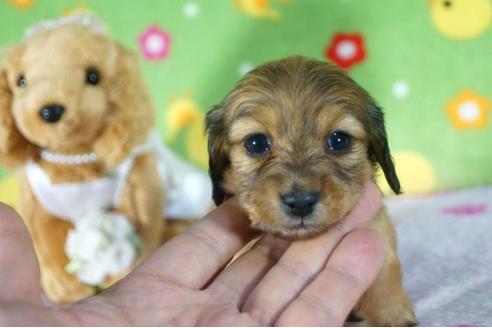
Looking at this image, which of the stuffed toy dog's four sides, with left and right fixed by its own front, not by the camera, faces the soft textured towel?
left

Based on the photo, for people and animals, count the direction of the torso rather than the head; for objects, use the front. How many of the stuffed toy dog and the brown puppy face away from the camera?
0

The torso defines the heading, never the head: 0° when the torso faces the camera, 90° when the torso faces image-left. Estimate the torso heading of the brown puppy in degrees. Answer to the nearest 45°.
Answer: approximately 0°

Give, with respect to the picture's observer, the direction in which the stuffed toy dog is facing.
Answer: facing the viewer and to the left of the viewer

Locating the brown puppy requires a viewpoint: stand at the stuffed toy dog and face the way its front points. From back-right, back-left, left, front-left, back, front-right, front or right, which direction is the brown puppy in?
left

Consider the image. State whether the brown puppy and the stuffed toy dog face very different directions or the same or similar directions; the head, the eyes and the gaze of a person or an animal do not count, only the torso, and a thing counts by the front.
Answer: same or similar directions
